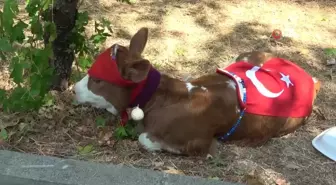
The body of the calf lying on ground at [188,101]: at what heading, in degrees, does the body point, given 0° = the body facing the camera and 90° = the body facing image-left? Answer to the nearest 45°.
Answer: approximately 90°

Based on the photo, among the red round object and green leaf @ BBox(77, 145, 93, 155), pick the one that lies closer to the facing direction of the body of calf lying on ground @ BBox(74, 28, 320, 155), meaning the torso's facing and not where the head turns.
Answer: the green leaf

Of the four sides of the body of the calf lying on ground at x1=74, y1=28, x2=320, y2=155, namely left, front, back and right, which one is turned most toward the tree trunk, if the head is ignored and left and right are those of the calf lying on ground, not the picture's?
front

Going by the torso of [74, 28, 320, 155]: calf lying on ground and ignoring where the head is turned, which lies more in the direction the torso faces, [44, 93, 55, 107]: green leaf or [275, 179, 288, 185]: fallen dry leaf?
the green leaf

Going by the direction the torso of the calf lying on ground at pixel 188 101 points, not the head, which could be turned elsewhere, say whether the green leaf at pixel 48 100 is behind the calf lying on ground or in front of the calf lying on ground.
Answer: in front

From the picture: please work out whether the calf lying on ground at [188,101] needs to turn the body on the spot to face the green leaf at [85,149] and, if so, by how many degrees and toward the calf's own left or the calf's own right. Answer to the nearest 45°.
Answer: approximately 45° to the calf's own left

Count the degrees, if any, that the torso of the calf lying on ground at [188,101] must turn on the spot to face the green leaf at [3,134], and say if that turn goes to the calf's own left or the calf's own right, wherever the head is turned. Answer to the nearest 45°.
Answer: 0° — it already faces it

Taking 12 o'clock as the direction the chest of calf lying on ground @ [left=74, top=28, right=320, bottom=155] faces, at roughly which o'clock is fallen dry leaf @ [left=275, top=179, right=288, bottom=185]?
The fallen dry leaf is roughly at 7 o'clock from the calf lying on ground.

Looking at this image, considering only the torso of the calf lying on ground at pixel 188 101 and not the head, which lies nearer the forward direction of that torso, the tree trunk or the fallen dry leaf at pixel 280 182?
the tree trunk

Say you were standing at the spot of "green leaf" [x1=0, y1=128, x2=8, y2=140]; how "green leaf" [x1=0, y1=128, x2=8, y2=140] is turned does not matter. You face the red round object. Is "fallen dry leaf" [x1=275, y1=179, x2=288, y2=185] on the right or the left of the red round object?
right
